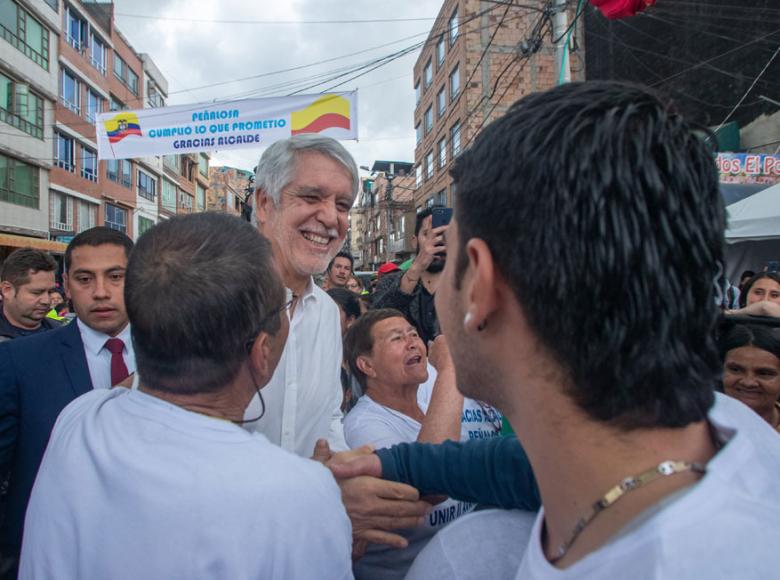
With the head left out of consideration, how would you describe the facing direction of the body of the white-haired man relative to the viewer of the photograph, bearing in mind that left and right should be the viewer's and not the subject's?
facing the viewer and to the right of the viewer

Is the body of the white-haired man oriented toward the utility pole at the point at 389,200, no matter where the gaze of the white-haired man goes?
no

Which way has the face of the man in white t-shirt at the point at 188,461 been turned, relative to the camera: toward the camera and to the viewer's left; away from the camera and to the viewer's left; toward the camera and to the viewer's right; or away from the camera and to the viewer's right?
away from the camera and to the viewer's right

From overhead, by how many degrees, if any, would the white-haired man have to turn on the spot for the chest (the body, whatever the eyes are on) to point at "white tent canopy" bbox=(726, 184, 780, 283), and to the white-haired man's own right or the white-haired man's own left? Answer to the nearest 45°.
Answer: approximately 90° to the white-haired man's own left

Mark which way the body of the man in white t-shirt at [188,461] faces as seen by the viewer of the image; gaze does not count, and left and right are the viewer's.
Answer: facing away from the viewer and to the right of the viewer

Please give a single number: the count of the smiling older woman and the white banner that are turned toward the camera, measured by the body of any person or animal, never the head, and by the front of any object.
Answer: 2

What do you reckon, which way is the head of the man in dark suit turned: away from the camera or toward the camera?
toward the camera

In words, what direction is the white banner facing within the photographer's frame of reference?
facing the viewer

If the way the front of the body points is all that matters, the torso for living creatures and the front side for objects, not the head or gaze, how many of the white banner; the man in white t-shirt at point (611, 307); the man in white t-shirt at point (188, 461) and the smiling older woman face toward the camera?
2

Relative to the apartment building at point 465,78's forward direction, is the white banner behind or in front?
in front

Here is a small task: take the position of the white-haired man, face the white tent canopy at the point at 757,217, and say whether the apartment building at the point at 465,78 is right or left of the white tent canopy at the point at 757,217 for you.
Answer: left

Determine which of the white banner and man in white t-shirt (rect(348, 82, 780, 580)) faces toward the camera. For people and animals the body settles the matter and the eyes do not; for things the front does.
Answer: the white banner

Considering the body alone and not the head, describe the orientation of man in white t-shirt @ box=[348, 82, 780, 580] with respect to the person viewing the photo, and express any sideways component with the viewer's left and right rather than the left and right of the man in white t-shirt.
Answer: facing away from the viewer and to the left of the viewer

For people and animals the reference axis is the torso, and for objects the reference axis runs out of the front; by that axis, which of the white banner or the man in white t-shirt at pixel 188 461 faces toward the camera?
the white banner

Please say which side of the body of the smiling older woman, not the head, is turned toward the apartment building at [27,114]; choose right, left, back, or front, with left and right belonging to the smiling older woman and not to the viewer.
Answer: right

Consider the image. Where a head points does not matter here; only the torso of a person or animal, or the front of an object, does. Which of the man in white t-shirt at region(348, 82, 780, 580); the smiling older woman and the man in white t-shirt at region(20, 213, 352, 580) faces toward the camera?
the smiling older woman

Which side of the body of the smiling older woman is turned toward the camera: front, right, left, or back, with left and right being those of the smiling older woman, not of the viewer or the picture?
front
